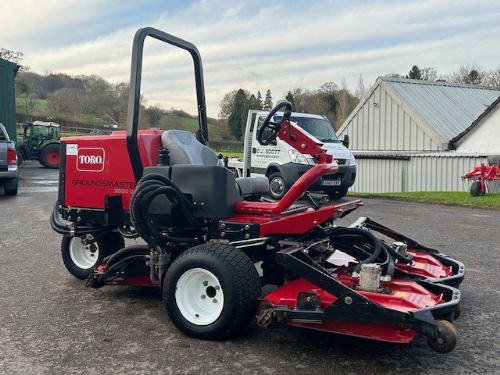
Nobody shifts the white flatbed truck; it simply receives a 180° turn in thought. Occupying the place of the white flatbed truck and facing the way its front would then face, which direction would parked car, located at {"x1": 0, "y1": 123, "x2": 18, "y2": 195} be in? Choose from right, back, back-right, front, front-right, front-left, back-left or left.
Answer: front-left

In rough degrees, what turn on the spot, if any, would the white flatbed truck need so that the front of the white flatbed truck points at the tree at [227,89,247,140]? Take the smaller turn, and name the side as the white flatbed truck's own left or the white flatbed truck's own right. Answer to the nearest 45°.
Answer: approximately 135° to the white flatbed truck's own left

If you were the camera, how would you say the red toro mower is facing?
facing the viewer and to the right of the viewer

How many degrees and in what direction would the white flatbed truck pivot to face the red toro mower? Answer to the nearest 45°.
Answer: approximately 45° to its right

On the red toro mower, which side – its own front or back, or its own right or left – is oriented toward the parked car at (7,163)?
back

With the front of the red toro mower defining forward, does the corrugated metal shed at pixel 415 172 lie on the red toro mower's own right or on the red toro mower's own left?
on the red toro mower's own left

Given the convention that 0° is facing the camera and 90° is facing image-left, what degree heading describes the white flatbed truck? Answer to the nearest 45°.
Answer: approximately 315°

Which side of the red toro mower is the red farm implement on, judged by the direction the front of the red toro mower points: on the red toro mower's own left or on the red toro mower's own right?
on the red toro mower's own left
